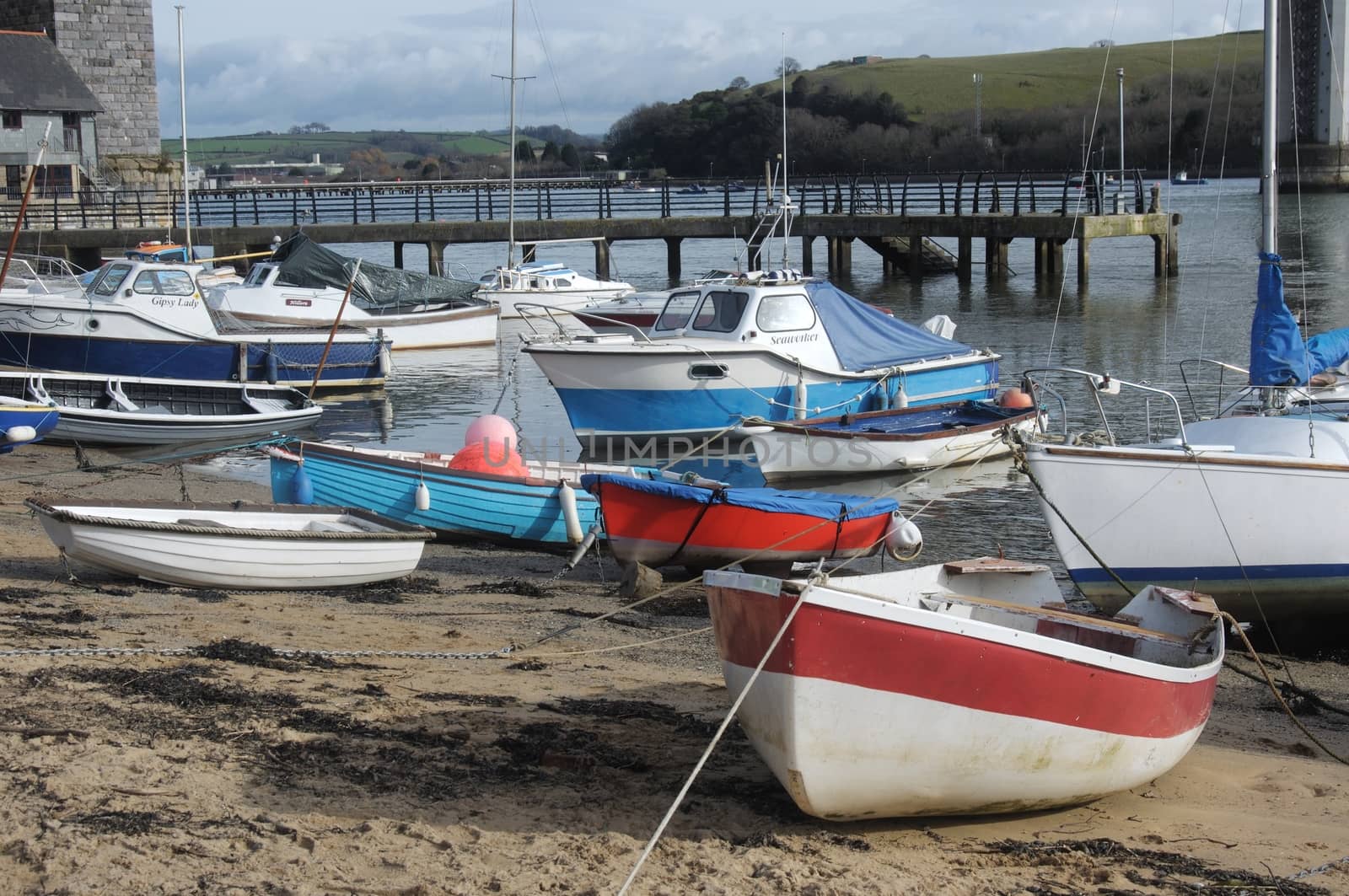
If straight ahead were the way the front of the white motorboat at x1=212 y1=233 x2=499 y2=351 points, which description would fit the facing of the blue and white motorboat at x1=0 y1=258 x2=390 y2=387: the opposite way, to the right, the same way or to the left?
the same way

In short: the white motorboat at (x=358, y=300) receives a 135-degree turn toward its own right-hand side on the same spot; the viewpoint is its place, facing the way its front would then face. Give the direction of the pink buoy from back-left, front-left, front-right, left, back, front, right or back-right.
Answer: back-right

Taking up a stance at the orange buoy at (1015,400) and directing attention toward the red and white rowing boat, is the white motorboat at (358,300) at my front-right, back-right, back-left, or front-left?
back-right

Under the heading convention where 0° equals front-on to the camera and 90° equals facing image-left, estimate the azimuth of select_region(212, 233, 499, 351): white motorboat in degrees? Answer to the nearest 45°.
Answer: approximately 90°

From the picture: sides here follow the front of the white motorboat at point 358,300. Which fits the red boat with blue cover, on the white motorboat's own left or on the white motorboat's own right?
on the white motorboat's own left

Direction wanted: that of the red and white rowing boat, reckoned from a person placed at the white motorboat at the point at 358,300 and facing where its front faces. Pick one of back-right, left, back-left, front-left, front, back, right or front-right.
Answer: left

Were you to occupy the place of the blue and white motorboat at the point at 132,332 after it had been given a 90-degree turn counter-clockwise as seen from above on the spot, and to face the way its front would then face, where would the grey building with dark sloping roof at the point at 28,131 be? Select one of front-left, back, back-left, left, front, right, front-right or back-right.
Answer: back

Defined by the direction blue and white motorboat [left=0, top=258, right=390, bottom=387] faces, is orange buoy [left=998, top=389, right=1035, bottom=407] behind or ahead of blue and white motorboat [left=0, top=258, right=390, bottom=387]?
behind

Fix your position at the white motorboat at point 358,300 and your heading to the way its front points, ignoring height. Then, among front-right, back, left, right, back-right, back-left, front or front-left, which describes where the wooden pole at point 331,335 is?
left

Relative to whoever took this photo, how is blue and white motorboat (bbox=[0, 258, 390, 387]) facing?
facing to the left of the viewer
